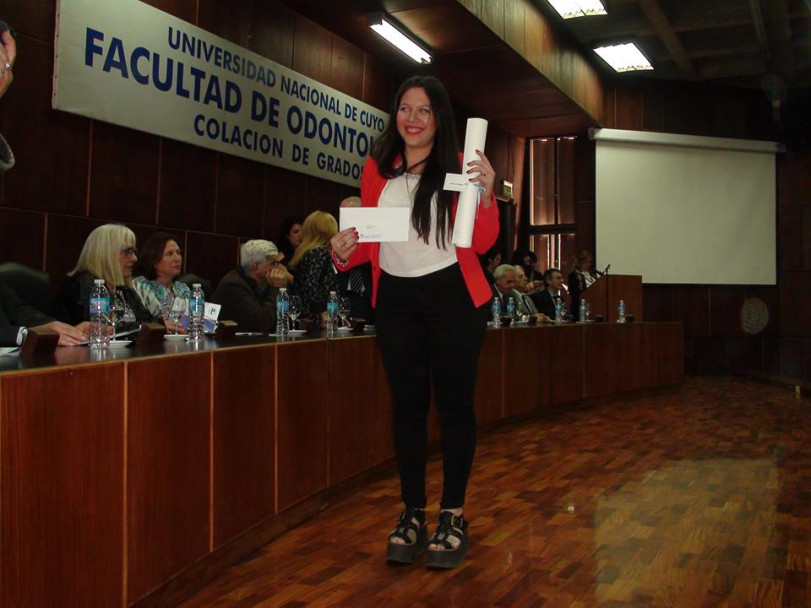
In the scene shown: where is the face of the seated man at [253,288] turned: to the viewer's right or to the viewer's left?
to the viewer's right

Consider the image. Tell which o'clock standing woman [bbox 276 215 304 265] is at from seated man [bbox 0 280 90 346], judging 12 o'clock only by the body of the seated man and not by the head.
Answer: The standing woman is roughly at 10 o'clock from the seated man.

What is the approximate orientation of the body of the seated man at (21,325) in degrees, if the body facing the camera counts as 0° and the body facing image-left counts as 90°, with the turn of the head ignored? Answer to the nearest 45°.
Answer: approximately 270°

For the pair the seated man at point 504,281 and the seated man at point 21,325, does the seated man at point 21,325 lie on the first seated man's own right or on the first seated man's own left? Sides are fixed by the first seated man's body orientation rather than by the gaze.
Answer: on the first seated man's own right

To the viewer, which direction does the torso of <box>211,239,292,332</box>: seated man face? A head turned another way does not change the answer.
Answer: to the viewer's right

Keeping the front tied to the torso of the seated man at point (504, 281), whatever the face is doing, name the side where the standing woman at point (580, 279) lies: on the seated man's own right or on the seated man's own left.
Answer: on the seated man's own left

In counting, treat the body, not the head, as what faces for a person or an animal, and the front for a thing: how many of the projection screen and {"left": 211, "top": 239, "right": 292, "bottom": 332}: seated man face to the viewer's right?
1

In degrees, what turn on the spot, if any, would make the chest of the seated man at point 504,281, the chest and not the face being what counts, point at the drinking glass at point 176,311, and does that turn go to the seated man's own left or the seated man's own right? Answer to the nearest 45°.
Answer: approximately 45° to the seated man's own right
